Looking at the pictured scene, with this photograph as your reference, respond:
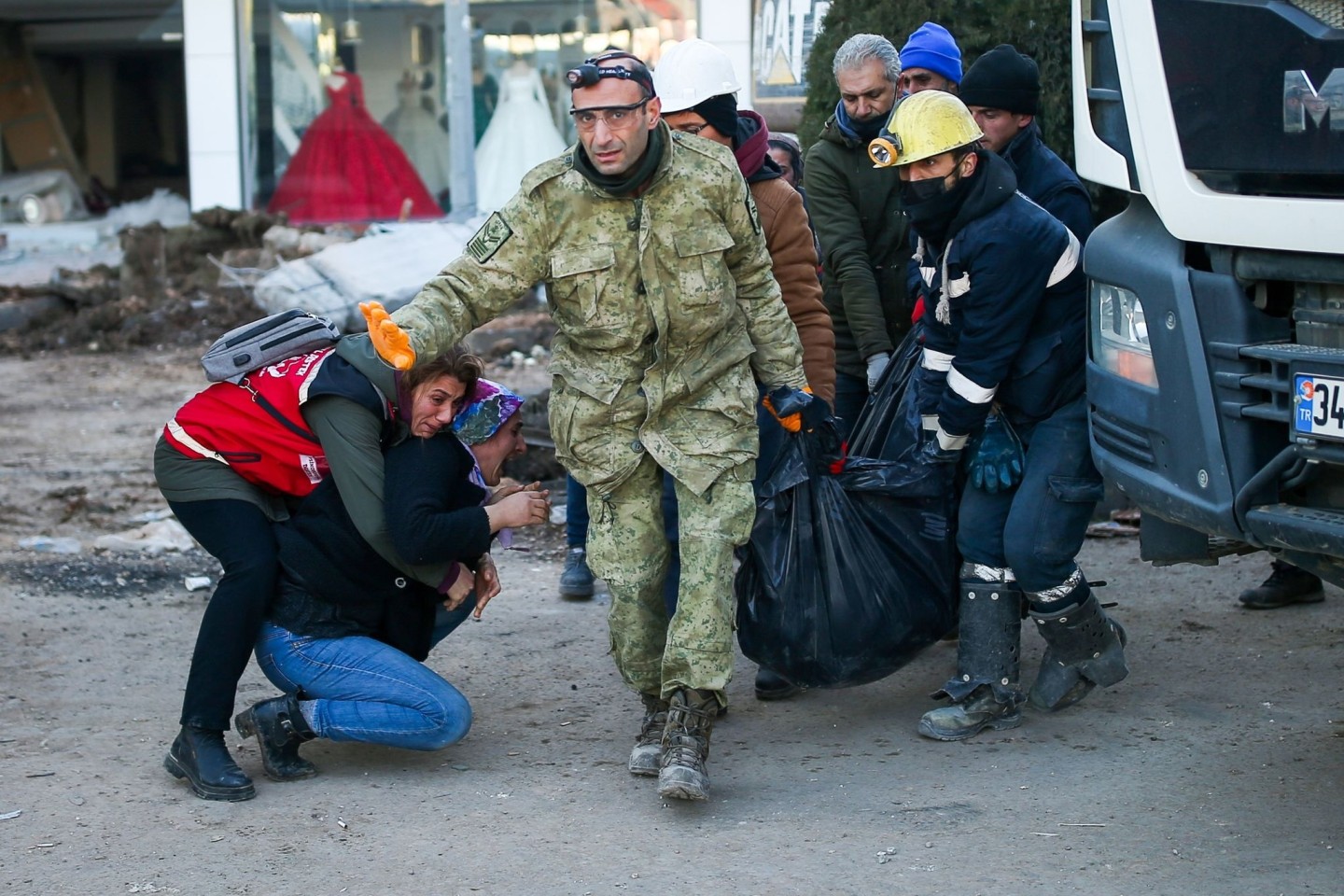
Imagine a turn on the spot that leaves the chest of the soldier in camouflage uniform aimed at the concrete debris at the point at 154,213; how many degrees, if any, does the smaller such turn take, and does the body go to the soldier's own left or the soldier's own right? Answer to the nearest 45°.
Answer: approximately 180°

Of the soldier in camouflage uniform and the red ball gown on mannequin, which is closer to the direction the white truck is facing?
the soldier in camouflage uniform

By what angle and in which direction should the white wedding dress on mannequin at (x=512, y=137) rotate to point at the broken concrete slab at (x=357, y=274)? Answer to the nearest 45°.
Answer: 0° — it already faces it

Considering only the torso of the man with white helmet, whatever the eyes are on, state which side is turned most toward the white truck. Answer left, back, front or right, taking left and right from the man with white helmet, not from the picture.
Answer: left

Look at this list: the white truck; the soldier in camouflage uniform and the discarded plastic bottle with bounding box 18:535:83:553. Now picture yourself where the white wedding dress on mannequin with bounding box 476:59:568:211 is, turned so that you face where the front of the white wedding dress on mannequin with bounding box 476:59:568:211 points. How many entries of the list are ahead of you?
3

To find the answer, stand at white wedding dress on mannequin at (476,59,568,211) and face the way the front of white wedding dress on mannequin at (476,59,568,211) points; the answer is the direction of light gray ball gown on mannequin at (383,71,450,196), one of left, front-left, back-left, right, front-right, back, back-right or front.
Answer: back-right
